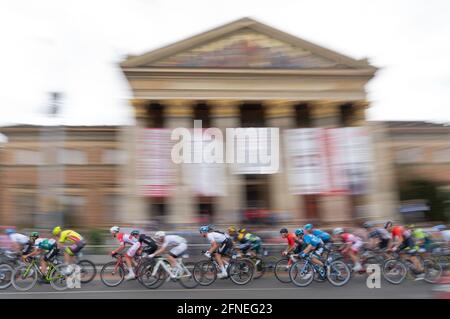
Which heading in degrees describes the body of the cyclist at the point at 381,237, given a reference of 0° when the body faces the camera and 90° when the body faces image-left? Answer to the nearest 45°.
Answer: approximately 90°

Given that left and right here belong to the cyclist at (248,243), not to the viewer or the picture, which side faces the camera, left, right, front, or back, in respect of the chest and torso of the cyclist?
left

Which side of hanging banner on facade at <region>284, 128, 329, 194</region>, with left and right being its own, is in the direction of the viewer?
front

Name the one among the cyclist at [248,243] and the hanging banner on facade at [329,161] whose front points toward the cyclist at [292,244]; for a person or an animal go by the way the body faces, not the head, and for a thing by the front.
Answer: the hanging banner on facade

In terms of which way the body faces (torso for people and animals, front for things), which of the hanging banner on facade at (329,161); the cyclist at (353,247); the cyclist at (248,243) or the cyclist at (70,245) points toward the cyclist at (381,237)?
the hanging banner on facade

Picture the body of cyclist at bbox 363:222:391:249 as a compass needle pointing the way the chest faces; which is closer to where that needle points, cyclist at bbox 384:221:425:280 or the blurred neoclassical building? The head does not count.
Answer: the blurred neoclassical building

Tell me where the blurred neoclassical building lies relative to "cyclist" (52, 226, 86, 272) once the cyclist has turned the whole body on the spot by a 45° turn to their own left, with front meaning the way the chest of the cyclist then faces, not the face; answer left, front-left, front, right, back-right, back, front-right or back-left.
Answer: back

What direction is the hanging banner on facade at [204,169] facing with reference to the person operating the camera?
facing the viewer

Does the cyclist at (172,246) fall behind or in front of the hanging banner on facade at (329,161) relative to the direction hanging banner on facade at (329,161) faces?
in front

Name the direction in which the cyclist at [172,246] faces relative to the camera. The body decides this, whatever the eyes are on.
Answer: to the viewer's left

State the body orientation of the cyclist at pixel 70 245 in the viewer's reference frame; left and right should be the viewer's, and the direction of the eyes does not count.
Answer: facing to the left of the viewer

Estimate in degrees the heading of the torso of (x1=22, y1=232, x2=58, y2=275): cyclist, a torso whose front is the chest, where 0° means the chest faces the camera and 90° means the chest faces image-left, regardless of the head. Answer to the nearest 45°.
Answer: approximately 90°

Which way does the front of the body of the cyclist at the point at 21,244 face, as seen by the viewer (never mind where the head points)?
to the viewer's left

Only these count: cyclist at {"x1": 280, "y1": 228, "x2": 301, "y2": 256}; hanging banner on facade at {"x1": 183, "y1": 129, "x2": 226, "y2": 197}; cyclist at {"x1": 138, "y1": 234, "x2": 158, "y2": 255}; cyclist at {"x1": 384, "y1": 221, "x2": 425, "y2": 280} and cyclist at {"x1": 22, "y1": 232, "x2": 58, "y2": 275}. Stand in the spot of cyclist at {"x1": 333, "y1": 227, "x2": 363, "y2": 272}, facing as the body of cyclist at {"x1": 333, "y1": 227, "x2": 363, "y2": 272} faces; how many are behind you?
1

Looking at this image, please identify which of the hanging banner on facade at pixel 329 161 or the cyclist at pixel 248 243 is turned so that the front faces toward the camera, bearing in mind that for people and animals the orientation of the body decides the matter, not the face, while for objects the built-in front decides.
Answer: the hanging banner on facade

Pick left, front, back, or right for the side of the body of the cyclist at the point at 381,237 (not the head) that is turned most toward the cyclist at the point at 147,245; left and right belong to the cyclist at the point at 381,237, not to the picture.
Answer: front

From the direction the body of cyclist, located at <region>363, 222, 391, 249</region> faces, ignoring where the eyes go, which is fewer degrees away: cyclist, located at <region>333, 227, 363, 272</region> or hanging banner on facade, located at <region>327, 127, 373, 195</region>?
the cyclist

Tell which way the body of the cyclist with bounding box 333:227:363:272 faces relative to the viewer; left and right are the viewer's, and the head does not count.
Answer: facing to the left of the viewer

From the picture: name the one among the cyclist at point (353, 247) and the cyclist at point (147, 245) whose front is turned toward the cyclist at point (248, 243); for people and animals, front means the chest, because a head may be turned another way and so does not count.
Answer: the cyclist at point (353, 247)

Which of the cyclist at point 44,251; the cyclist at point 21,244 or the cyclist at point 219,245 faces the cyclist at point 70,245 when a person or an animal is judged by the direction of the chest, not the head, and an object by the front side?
the cyclist at point 219,245
